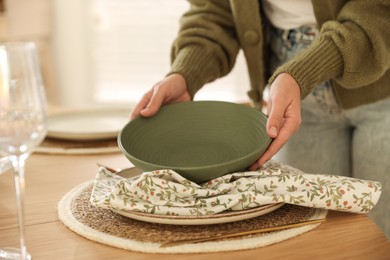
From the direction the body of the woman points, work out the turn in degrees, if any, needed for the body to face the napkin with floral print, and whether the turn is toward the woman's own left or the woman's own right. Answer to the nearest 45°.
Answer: approximately 45° to the woman's own left

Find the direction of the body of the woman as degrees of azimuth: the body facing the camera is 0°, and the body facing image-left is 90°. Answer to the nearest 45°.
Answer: approximately 45°

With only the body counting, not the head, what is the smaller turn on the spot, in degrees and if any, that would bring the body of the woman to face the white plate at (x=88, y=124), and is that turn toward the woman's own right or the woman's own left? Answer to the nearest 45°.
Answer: approximately 45° to the woman's own right
